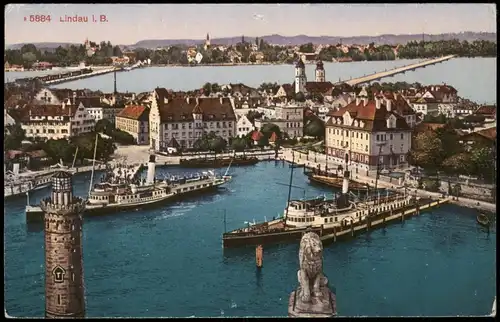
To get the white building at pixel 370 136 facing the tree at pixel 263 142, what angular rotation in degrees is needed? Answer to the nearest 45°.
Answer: approximately 45° to its right

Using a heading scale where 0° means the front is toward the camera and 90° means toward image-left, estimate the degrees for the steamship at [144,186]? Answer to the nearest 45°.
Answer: approximately 45°

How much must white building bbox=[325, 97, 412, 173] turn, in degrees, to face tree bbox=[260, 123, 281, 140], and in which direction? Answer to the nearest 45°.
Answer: approximately 45° to its right

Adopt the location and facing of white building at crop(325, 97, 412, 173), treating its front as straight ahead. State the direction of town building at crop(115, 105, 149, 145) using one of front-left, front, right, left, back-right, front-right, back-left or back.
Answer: front-right

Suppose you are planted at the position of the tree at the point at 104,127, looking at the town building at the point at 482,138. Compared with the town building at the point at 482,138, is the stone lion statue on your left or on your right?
right
